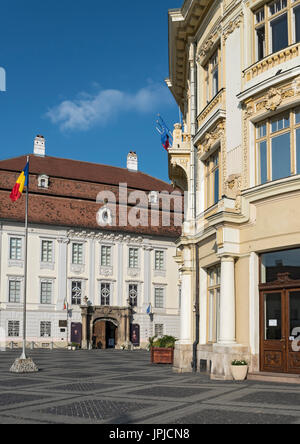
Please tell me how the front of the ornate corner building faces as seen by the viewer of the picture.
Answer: facing the viewer and to the left of the viewer

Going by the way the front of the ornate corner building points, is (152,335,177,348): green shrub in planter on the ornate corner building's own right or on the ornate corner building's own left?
on the ornate corner building's own right

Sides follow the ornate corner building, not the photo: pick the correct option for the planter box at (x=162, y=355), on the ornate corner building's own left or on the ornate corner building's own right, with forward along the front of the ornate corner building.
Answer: on the ornate corner building's own right
